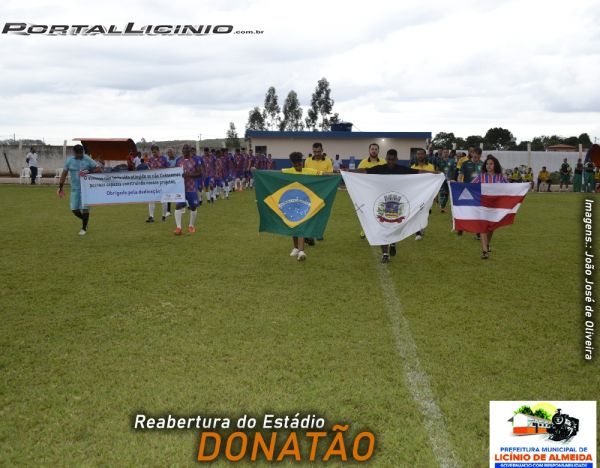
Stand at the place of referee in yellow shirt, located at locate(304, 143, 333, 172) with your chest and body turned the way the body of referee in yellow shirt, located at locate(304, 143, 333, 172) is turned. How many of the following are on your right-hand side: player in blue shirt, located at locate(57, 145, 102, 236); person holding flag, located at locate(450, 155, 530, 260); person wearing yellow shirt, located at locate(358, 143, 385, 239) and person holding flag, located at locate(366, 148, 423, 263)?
1

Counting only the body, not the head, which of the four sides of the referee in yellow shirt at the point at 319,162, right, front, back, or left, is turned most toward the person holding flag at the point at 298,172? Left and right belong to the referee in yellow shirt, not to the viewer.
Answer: front

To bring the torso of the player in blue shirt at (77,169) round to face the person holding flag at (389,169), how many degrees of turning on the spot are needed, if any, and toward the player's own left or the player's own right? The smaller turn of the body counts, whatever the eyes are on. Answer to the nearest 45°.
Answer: approximately 45° to the player's own left

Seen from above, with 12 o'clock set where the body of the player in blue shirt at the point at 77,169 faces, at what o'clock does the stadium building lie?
The stadium building is roughly at 7 o'clock from the player in blue shirt.

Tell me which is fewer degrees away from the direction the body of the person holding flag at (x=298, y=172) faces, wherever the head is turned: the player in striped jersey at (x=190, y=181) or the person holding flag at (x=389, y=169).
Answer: the person holding flag

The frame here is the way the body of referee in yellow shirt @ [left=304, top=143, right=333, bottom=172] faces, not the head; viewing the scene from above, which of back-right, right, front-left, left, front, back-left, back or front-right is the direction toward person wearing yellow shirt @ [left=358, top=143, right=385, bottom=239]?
left

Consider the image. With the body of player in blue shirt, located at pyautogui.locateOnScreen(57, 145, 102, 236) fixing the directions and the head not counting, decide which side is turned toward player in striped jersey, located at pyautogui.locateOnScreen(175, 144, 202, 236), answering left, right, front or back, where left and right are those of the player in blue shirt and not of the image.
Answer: left

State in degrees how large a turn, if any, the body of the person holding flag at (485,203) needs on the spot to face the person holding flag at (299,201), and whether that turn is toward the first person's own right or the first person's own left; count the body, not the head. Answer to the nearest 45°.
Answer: approximately 45° to the first person's own right

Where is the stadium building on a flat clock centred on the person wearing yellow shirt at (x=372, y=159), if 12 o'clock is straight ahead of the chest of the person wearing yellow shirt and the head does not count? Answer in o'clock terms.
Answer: The stadium building is roughly at 6 o'clock from the person wearing yellow shirt.

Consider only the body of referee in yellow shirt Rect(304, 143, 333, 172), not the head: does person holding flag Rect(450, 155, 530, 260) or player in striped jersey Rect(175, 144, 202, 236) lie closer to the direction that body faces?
the person holding flag

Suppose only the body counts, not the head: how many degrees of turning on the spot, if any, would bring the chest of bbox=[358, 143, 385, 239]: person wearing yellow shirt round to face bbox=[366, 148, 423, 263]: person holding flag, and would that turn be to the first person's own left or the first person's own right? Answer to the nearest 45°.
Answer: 0° — they already face them

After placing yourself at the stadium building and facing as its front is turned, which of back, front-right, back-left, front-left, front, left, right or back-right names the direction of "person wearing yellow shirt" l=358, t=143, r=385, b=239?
front

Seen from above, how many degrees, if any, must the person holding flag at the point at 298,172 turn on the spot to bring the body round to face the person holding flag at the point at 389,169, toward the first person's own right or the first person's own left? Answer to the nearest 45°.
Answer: approximately 90° to the first person's own left

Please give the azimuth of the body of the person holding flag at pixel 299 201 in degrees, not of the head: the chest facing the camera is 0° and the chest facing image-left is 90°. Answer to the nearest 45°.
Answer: approximately 0°

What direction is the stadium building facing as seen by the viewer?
toward the camera
